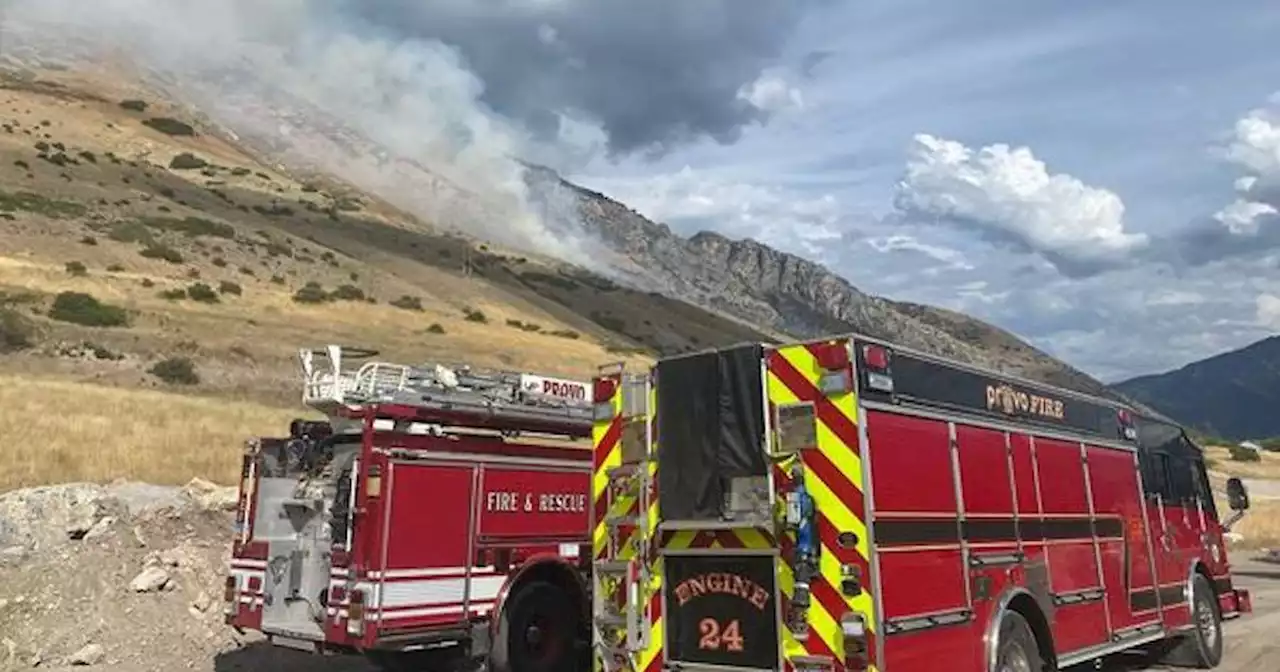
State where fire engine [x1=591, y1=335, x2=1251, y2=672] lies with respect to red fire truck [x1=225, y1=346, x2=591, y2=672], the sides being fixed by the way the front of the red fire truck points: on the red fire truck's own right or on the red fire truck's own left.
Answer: on the red fire truck's own right

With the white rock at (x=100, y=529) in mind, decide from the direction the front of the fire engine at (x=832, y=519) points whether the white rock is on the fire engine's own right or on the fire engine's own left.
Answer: on the fire engine's own left

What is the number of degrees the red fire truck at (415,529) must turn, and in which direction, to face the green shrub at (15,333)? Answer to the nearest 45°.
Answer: approximately 90° to its left

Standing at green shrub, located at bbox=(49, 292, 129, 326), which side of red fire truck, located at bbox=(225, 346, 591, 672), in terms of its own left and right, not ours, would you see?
left

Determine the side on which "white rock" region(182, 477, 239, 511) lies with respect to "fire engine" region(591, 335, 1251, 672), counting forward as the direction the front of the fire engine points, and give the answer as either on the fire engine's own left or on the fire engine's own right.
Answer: on the fire engine's own left

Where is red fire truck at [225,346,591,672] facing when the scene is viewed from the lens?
facing away from the viewer and to the right of the viewer

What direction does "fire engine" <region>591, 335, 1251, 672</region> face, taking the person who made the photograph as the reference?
facing away from the viewer and to the right of the viewer

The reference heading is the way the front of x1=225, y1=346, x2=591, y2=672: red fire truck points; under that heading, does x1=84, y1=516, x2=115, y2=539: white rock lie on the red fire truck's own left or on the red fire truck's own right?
on the red fire truck's own left
